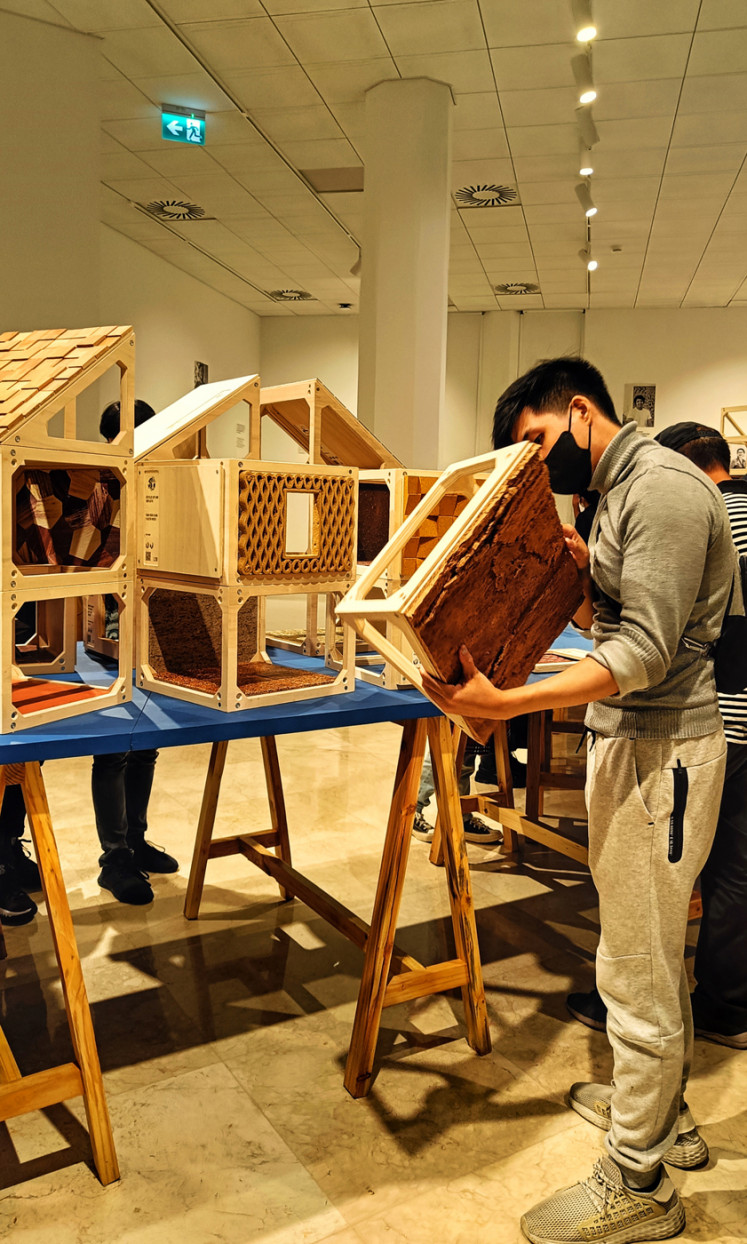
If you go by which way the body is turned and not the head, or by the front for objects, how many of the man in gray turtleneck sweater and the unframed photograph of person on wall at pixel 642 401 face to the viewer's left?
1

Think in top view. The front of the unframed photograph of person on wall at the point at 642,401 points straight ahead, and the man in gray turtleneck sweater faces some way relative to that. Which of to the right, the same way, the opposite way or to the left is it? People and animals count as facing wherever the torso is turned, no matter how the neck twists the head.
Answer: to the right

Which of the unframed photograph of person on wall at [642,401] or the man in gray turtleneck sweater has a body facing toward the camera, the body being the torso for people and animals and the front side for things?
the unframed photograph of person on wall

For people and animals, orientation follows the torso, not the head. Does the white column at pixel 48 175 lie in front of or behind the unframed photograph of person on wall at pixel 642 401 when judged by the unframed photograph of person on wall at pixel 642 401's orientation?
in front

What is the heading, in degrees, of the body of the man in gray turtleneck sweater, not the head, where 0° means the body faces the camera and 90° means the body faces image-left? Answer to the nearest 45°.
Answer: approximately 90°

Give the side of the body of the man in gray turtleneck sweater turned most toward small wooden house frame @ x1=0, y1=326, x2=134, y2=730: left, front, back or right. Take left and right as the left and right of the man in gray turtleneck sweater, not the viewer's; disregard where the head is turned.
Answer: front

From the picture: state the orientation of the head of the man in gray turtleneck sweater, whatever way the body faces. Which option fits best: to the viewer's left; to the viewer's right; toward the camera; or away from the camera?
to the viewer's left

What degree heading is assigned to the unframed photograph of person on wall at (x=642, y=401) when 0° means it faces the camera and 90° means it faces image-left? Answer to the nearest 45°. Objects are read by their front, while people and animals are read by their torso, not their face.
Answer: approximately 0°

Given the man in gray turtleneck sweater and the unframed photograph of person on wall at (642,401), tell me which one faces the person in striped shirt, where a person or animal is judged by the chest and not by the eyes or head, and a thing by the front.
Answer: the unframed photograph of person on wall

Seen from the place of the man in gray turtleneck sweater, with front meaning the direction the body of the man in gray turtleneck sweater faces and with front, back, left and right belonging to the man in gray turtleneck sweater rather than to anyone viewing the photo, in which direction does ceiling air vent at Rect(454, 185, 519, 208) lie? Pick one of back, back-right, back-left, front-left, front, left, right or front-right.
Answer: right

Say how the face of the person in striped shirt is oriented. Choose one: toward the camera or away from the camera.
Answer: away from the camera

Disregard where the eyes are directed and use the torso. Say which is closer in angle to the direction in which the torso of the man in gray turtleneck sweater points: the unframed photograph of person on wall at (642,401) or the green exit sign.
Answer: the green exit sign

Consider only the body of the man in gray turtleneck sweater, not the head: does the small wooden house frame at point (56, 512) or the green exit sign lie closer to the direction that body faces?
the small wooden house frame
